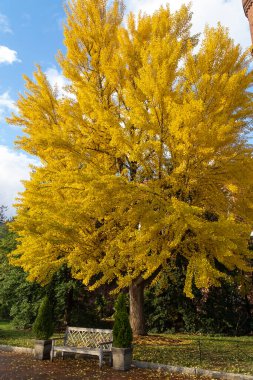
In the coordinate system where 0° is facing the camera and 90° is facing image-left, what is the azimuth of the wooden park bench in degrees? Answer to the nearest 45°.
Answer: approximately 45°

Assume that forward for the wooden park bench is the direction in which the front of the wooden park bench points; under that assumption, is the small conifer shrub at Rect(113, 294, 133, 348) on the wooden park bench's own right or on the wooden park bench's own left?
on the wooden park bench's own left

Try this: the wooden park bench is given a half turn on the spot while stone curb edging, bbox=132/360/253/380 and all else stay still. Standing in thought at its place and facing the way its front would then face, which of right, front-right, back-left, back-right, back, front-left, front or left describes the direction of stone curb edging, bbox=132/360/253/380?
right

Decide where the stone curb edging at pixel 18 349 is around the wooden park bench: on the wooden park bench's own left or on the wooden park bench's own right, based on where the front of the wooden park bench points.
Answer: on the wooden park bench's own right
